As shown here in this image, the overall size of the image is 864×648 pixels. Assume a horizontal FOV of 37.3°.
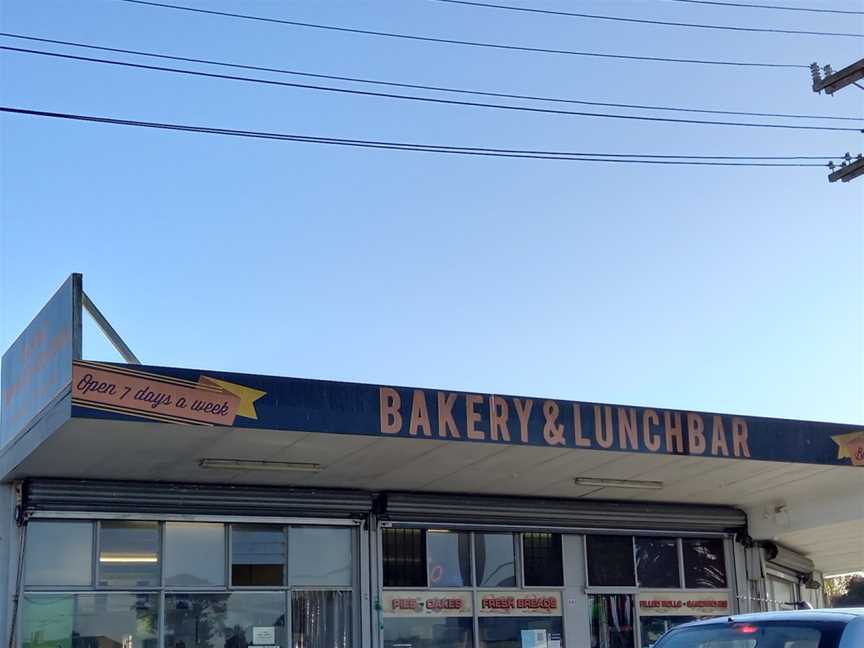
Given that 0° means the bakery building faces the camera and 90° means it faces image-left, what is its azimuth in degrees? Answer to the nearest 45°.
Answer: approximately 0°

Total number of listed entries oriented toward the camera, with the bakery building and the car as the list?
1

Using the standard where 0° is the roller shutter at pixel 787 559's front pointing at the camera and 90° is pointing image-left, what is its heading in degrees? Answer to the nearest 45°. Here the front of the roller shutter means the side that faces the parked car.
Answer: approximately 315°

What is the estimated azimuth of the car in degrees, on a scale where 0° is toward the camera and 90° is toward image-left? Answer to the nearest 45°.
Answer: approximately 225°

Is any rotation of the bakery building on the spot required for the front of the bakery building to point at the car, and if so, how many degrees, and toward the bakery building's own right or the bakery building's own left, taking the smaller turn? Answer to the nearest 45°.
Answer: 0° — it already faces it
